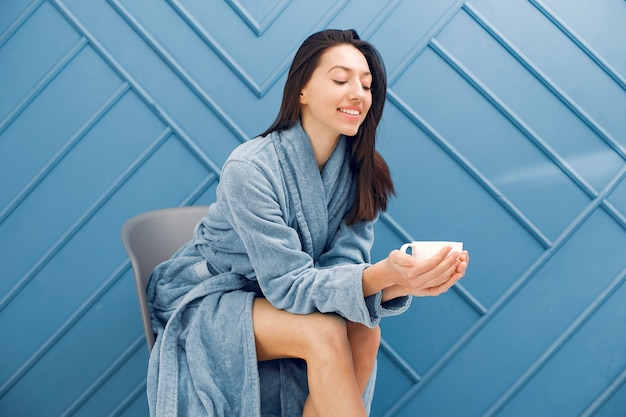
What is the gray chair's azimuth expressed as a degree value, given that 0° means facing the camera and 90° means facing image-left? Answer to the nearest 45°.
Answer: approximately 315°
